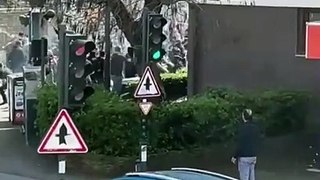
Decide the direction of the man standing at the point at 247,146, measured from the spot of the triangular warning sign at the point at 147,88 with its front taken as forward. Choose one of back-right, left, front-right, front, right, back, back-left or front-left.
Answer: left

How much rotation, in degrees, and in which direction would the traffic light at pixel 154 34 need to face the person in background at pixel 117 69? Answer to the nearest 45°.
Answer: approximately 135° to its left

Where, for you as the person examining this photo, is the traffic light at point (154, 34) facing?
facing the viewer and to the right of the viewer

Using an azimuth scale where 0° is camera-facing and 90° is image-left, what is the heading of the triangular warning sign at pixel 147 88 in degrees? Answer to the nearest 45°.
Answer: approximately 0°

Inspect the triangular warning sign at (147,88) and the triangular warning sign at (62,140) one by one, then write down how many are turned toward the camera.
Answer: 2
